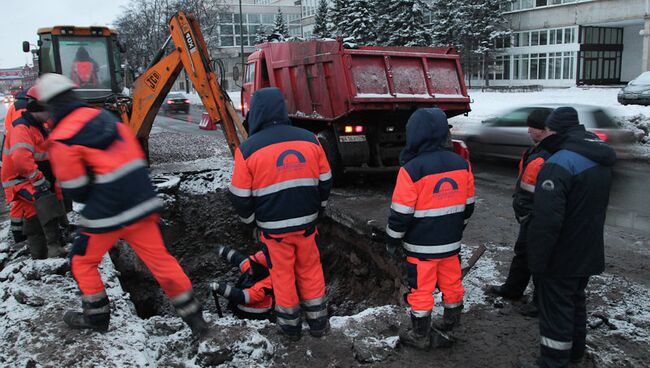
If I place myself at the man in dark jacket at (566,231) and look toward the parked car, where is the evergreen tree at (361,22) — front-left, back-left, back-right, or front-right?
front-left

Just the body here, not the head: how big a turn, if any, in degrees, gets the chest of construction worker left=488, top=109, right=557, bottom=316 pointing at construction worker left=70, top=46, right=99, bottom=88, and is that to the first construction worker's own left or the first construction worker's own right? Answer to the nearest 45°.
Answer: approximately 45° to the first construction worker's own right

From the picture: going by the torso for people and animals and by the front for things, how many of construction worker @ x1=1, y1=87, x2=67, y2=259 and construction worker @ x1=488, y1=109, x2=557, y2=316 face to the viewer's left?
1

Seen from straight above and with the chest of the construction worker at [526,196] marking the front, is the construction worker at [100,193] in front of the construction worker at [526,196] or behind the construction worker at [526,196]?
in front

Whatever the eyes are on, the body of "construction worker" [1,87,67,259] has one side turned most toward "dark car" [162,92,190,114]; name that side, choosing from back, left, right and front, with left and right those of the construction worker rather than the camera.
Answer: left

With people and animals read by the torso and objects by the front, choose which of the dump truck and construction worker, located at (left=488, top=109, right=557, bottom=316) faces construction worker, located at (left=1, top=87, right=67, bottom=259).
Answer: construction worker, located at (left=488, top=109, right=557, bottom=316)

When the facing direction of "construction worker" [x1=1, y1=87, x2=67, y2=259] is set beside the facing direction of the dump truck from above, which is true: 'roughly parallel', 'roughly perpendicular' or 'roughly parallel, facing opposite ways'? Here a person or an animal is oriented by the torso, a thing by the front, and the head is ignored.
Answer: roughly perpendicular

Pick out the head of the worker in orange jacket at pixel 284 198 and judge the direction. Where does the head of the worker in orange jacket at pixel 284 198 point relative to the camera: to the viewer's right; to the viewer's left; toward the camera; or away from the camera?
away from the camera

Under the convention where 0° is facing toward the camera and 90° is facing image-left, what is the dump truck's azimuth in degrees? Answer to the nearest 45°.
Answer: approximately 135°

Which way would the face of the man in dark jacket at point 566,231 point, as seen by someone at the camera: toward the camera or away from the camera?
away from the camera

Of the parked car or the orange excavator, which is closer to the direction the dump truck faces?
the orange excavator

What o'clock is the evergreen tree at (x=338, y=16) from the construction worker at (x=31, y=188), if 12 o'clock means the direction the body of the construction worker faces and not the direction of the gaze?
The evergreen tree is roughly at 10 o'clock from the construction worker.

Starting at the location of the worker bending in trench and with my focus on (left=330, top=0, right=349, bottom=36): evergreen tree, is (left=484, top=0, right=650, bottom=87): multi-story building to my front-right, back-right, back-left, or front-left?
front-right

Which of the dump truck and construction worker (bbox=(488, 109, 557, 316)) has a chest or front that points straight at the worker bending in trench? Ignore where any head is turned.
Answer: the construction worker

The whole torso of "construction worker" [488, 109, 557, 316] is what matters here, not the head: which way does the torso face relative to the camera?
to the viewer's left

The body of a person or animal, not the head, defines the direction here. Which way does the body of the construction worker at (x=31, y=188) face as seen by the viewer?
to the viewer's right

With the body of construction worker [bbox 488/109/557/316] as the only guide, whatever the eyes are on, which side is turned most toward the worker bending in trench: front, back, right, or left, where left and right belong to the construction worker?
front

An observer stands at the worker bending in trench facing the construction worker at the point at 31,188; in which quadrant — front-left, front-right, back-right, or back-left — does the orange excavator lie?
front-right
